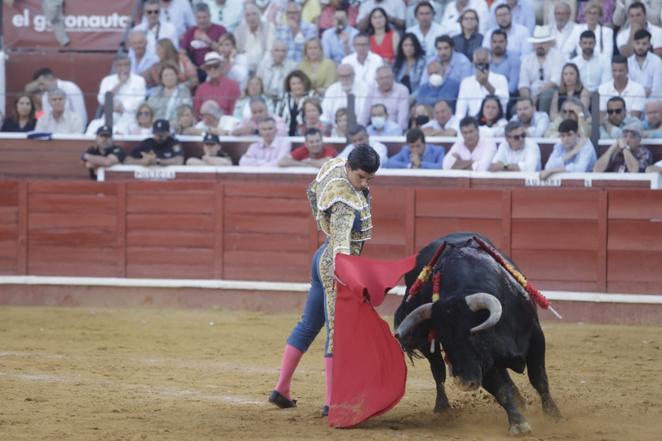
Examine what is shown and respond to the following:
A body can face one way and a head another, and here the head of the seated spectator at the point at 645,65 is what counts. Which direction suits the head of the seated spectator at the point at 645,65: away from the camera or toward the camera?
toward the camera

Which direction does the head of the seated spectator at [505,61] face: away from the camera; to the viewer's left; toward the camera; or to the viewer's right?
toward the camera

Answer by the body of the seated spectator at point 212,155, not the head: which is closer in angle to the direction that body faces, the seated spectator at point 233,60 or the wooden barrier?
the wooden barrier

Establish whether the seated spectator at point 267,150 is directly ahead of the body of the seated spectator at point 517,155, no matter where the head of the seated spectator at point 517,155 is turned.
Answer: no

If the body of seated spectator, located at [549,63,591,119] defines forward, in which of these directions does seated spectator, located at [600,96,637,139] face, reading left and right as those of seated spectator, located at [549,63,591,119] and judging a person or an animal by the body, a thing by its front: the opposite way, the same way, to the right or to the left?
the same way

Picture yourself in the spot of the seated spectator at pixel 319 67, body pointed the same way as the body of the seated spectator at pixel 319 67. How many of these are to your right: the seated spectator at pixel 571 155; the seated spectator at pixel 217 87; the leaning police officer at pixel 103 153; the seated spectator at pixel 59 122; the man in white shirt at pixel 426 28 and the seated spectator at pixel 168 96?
4

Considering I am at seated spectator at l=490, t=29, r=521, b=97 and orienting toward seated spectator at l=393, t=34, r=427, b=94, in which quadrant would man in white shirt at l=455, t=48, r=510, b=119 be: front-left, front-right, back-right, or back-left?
front-left

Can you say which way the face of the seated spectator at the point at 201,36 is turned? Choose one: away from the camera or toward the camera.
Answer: toward the camera

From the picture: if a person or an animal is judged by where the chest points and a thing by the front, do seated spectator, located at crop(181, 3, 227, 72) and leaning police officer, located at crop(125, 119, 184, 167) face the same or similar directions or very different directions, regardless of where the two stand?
same or similar directions

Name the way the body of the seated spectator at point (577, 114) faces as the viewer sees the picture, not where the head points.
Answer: toward the camera

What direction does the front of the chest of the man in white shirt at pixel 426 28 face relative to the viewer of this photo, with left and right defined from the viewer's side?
facing the viewer

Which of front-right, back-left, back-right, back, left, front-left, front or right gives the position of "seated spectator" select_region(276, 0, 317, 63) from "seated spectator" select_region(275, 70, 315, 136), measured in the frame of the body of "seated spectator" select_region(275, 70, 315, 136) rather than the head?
back

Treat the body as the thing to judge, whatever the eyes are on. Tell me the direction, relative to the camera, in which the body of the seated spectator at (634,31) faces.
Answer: toward the camera

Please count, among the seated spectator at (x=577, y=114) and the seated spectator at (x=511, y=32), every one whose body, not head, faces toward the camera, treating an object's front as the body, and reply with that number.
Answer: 2

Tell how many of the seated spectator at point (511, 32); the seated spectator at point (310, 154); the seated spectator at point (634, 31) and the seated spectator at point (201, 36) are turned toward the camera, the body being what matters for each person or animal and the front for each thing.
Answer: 4

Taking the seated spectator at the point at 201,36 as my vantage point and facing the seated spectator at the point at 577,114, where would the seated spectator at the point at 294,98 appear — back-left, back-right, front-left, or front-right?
front-right

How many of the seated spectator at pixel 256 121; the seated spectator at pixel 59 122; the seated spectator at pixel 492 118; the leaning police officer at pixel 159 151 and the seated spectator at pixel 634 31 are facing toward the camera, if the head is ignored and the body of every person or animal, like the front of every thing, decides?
5

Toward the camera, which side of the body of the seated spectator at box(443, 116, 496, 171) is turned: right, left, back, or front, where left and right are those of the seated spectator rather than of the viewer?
front
